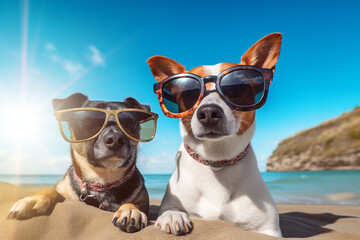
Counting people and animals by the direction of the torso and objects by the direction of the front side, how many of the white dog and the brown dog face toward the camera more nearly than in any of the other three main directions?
2

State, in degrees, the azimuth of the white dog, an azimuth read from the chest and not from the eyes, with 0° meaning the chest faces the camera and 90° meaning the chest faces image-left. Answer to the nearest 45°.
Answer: approximately 0°

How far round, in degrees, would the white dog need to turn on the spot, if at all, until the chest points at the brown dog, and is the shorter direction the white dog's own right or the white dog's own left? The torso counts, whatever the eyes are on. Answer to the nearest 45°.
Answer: approximately 90° to the white dog's own right

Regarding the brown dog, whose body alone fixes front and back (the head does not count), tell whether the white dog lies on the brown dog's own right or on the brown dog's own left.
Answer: on the brown dog's own left

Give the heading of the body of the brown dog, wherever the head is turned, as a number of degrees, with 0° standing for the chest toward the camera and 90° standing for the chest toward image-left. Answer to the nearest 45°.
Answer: approximately 0°
